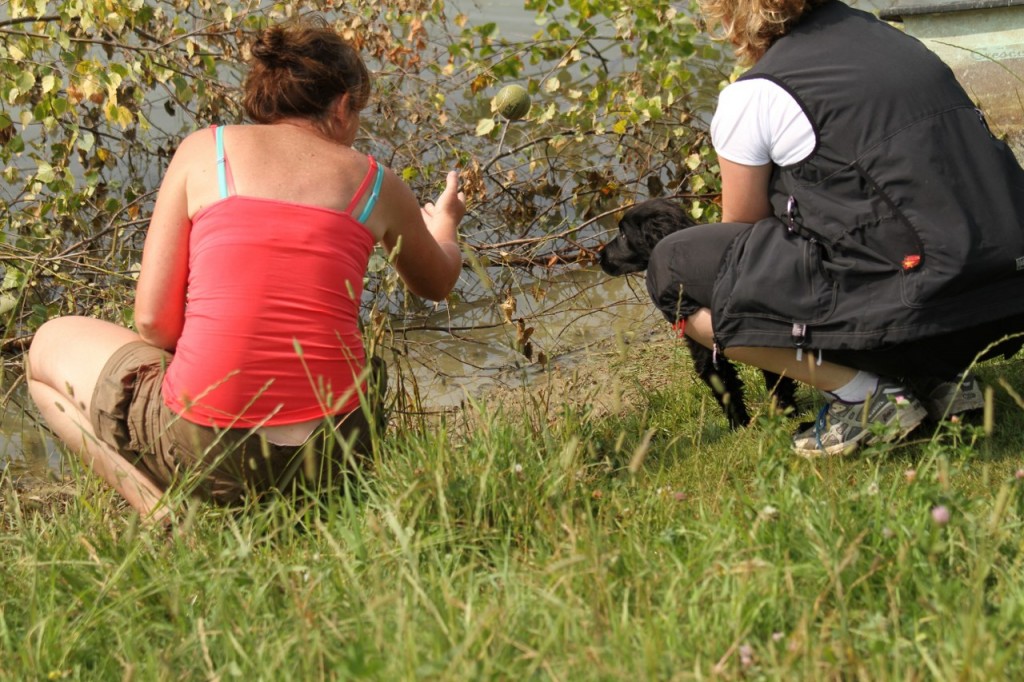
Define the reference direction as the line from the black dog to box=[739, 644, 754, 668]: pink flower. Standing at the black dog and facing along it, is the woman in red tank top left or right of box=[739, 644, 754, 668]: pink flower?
right

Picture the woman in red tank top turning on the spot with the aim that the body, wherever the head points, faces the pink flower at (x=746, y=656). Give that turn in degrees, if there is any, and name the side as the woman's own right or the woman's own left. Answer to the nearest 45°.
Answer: approximately 135° to the woman's own right

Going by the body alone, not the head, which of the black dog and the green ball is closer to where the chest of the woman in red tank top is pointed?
the green ball

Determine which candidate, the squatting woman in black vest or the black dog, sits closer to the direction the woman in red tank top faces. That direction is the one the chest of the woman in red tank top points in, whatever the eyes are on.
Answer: the black dog

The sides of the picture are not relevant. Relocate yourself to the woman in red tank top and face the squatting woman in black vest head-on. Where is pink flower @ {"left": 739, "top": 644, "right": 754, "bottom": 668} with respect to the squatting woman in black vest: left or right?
right

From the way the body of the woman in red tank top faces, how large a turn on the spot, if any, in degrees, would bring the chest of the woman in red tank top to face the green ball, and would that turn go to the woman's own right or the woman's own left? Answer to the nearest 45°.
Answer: approximately 45° to the woman's own right

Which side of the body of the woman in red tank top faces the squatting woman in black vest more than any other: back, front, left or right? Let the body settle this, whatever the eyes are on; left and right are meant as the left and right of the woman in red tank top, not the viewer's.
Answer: right

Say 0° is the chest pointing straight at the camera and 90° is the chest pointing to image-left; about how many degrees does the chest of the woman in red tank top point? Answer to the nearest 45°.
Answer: approximately 180°

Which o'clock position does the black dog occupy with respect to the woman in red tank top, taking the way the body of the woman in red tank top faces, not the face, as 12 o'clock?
The black dog is roughly at 2 o'clock from the woman in red tank top.

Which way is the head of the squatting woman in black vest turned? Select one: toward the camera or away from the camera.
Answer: away from the camera
